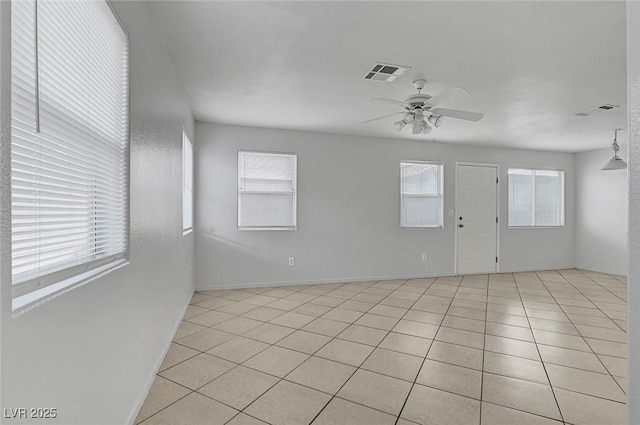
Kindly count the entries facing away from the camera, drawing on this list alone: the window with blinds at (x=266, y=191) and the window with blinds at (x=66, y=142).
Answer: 0

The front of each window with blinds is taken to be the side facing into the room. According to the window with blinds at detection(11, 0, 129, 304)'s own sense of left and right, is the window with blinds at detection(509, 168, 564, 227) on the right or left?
on its left

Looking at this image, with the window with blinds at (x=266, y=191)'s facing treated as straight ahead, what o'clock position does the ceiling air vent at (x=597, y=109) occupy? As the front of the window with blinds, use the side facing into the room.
The ceiling air vent is roughly at 10 o'clock from the window with blinds.

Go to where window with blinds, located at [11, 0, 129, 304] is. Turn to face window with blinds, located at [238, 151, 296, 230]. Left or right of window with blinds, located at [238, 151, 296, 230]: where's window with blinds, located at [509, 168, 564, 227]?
right

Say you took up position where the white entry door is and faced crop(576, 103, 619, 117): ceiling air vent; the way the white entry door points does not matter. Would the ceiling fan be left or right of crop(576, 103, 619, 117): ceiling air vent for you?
right

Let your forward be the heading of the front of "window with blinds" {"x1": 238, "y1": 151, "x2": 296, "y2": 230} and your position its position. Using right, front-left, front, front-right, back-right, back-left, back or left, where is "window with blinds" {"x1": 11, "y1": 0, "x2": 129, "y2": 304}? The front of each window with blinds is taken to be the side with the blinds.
front

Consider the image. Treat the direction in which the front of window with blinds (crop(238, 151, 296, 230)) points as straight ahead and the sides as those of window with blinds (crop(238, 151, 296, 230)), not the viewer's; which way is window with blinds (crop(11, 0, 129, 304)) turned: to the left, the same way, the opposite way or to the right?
to the left

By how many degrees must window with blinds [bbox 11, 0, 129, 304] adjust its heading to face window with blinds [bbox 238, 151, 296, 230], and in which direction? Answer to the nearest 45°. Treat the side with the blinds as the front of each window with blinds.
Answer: approximately 90° to its left

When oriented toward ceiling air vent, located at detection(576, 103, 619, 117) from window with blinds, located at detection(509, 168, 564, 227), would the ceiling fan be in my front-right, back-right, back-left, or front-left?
front-right

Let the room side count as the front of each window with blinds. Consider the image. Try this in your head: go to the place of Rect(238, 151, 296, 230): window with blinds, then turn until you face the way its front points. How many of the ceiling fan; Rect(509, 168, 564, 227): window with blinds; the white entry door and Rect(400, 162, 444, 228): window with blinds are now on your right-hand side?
0

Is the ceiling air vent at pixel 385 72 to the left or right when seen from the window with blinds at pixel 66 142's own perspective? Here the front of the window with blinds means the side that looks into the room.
on its left

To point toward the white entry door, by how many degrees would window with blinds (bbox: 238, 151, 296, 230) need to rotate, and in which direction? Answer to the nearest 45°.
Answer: approximately 90° to its left

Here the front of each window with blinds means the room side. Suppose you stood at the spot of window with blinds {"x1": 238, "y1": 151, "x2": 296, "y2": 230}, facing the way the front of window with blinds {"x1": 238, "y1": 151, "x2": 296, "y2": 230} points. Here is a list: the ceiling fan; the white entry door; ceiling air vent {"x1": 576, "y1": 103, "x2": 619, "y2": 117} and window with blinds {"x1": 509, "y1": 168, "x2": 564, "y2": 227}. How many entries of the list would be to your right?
0

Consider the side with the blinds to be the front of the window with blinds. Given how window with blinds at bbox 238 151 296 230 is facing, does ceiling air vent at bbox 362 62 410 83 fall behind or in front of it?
in front

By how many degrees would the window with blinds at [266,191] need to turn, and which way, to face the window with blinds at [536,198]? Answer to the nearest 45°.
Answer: approximately 90° to its left

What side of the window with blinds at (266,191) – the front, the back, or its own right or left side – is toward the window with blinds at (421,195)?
left

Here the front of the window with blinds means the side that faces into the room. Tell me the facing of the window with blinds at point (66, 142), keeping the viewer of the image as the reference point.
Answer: facing the viewer and to the right of the viewer

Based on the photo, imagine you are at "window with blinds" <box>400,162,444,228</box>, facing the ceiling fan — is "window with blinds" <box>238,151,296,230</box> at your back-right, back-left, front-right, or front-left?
front-right

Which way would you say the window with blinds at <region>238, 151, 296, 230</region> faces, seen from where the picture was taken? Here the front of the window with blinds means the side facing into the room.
facing the viewer
